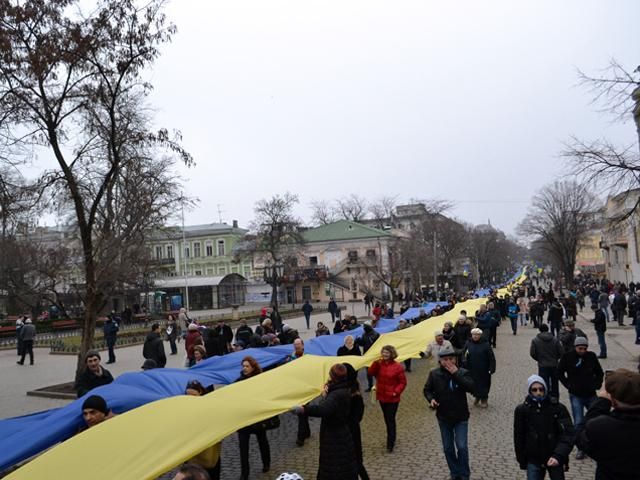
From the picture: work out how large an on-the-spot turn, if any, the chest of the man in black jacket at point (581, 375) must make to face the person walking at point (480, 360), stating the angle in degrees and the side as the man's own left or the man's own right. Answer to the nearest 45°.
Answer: approximately 135° to the man's own right

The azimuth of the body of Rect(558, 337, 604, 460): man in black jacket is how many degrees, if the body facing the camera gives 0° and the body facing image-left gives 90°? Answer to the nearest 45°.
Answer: approximately 0°

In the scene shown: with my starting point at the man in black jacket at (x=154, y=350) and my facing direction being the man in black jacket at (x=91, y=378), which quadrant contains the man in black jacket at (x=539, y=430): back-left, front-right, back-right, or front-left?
front-left

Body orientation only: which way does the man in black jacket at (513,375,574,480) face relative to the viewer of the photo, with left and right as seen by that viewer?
facing the viewer
